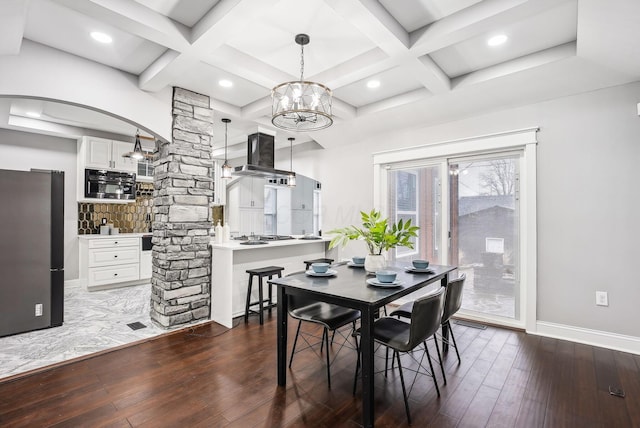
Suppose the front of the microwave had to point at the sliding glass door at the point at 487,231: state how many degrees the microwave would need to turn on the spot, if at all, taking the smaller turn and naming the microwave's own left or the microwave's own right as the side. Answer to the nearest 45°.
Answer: approximately 45° to the microwave's own left

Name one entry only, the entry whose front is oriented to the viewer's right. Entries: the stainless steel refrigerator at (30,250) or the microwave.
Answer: the stainless steel refrigerator

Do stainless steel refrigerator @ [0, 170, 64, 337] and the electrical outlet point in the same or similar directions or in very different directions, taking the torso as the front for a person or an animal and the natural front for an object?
very different directions

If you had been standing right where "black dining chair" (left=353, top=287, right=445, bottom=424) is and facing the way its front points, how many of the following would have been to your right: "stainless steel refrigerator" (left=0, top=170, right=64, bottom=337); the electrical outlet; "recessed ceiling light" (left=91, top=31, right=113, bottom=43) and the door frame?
2

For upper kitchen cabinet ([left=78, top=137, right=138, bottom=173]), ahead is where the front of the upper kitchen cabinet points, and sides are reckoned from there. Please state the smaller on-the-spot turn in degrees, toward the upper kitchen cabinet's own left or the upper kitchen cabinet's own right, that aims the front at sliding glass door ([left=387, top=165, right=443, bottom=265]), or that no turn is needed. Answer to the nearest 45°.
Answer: approximately 45° to the upper kitchen cabinet's own left

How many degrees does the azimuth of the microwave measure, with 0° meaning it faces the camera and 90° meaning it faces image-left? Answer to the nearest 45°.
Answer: approximately 0°

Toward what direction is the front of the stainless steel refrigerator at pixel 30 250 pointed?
to the viewer's right

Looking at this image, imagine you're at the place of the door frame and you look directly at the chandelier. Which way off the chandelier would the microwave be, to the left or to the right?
right

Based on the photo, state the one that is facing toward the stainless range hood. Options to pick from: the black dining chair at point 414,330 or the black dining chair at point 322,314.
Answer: the black dining chair at point 414,330
